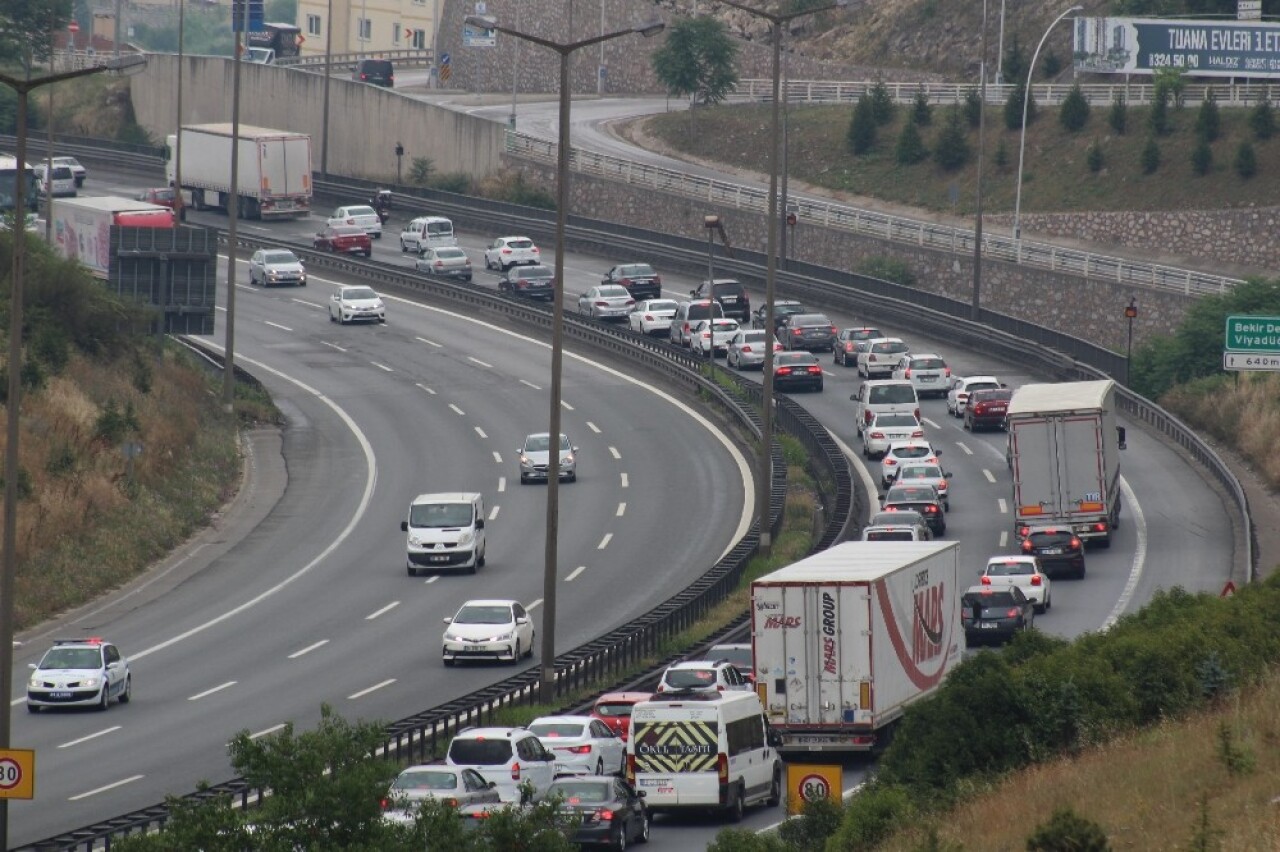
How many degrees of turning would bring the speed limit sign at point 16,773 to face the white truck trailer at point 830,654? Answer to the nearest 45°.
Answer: approximately 135° to its left

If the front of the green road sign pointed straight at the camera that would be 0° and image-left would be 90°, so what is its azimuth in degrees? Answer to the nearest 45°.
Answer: approximately 0°

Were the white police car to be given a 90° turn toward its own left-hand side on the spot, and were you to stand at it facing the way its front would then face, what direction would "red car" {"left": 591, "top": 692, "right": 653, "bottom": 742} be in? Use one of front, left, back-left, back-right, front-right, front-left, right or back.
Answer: front

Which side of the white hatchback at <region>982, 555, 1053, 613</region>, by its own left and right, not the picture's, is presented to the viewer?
back

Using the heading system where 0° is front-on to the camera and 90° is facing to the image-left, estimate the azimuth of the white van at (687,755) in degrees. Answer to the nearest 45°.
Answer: approximately 225°

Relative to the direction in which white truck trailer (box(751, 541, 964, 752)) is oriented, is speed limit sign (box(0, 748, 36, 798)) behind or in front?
behind

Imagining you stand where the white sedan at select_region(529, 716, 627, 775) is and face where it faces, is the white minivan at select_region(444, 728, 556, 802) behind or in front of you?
behind

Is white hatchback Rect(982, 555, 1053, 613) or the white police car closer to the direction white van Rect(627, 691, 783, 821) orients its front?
the white hatchback
